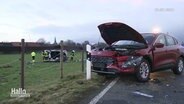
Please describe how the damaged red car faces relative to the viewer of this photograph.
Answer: facing the viewer and to the left of the viewer
